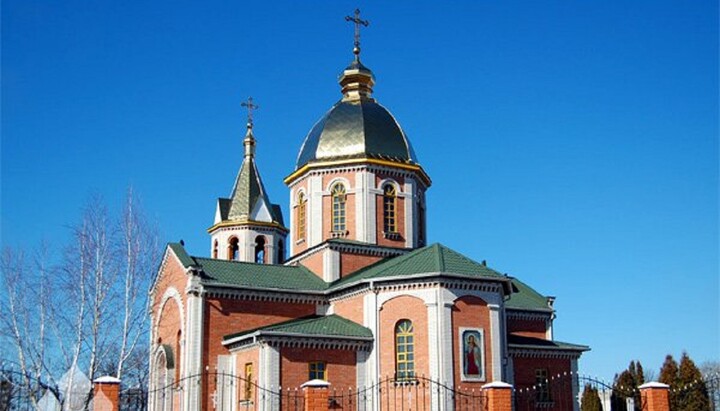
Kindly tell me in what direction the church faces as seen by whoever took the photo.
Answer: facing away from the viewer and to the left of the viewer
